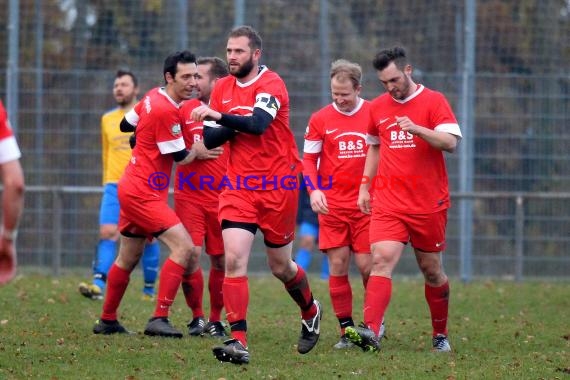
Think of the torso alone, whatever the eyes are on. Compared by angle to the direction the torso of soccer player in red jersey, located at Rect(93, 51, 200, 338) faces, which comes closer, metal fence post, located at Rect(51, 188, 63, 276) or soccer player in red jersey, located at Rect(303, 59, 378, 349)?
the soccer player in red jersey

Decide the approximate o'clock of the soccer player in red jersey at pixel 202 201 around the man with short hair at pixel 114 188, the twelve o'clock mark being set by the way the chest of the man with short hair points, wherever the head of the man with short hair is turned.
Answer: The soccer player in red jersey is roughly at 10 o'clock from the man with short hair.

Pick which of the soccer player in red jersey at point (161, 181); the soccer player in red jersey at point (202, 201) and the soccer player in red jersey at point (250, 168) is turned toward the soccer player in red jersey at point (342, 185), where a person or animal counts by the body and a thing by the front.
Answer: the soccer player in red jersey at point (161, 181)

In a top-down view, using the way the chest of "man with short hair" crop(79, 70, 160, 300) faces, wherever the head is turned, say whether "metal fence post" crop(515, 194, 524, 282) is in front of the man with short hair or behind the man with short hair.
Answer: behind

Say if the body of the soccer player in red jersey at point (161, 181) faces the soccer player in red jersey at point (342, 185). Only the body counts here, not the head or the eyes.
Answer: yes

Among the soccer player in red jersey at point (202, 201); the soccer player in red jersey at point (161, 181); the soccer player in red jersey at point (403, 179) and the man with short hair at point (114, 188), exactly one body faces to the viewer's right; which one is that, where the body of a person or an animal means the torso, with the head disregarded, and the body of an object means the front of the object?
the soccer player in red jersey at point (161, 181)

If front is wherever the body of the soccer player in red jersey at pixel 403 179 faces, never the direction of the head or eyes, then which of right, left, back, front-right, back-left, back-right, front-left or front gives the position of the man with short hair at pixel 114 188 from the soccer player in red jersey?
right

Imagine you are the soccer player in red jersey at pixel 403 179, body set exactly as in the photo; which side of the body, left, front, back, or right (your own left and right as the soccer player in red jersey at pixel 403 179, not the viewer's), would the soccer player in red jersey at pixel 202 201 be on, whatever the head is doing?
right

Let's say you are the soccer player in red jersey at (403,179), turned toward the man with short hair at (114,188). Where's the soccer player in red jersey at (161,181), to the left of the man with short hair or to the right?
left

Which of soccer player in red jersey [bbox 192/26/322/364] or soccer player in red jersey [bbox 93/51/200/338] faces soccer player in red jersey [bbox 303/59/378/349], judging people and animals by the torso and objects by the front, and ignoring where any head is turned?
soccer player in red jersey [bbox 93/51/200/338]

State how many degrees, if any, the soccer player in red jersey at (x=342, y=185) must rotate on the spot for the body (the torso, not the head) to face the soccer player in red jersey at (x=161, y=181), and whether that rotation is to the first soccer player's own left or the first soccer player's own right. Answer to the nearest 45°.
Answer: approximately 90° to the first soccer player's own right

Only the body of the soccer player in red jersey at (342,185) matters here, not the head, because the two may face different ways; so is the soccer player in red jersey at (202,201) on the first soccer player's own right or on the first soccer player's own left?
on the first soccer player's own right

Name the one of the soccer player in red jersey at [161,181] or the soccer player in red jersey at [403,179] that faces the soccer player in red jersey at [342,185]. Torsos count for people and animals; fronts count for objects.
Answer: the soccer player in red jersey at [161,181]
